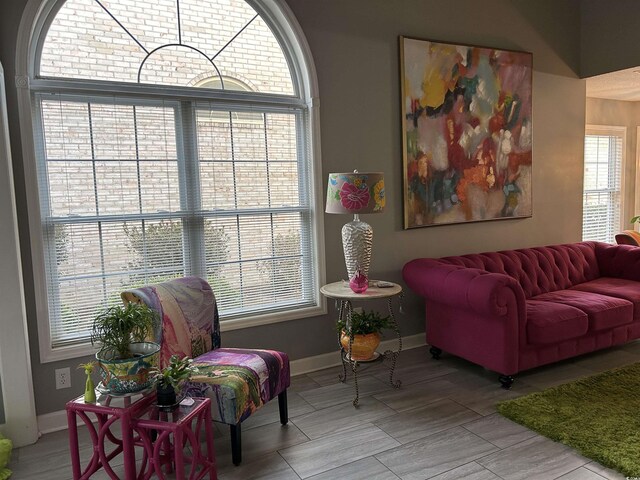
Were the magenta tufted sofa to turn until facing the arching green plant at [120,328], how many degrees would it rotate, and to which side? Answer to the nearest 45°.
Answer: approximately 90° to its right

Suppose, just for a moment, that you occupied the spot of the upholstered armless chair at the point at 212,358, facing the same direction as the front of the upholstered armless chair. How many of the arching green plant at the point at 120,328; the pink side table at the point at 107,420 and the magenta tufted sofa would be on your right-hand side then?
2

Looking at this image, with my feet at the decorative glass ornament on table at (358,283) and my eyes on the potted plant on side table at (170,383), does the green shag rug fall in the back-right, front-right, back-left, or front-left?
back-left

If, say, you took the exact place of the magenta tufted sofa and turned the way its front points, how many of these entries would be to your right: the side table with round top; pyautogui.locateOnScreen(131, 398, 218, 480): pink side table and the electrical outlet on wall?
3

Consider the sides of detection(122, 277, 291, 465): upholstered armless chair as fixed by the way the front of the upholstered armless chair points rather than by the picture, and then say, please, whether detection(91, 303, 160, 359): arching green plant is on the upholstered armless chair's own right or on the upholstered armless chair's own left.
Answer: on the upholstered armless chair's own right

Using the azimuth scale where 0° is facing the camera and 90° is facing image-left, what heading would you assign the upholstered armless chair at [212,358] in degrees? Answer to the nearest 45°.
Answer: approximately 315°

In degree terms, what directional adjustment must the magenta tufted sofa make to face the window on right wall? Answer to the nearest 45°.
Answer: approximately 135° to its left

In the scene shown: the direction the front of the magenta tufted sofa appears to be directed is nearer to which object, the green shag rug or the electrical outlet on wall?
the green shag rug

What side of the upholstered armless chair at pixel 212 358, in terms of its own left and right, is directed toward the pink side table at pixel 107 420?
right
